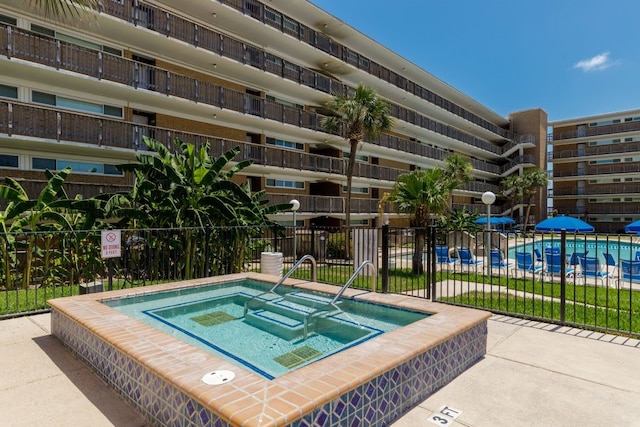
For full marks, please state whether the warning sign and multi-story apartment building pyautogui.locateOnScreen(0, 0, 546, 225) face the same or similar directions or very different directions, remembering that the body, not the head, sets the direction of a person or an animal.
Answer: same or similar directions

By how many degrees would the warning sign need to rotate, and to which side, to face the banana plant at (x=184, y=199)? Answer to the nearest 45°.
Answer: approximately 135° to its left

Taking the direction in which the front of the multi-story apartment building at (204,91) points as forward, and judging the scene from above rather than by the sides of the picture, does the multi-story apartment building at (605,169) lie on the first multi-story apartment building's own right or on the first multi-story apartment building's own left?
on the first multi-story apartment building's own left

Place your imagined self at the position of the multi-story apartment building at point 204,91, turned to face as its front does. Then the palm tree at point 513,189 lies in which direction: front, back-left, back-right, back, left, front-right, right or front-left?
left

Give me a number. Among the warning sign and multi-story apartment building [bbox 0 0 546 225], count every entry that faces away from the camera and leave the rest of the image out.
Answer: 0

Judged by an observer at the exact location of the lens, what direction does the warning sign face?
facing the viewer

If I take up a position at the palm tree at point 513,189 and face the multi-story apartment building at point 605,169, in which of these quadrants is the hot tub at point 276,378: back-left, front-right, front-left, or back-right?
back-right

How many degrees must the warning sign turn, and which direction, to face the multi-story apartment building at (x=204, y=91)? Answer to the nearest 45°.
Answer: approximately 135° to its left

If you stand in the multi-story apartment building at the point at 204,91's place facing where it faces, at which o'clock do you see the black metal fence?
The black metal fence is roughly at 1 o'clock from the multi-story apartment building.

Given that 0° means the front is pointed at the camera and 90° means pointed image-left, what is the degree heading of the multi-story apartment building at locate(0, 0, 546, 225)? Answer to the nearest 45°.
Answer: approximately 315°

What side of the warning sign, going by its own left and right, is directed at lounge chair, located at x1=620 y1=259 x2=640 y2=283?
left

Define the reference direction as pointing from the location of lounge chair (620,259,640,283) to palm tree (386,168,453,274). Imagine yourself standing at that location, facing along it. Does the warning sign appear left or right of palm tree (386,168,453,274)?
left

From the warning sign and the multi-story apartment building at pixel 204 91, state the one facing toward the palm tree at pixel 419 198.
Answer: the multi-story apartment building

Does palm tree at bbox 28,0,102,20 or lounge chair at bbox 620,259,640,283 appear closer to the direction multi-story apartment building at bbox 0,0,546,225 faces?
the lounge chair
